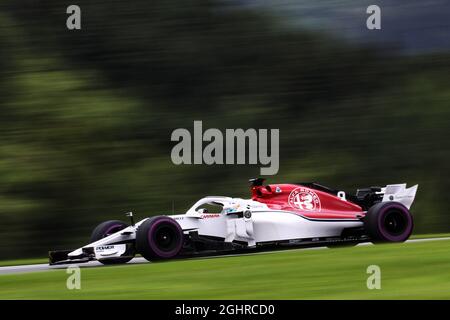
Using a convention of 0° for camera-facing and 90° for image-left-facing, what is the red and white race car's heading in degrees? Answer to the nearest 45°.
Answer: approximately 45°
